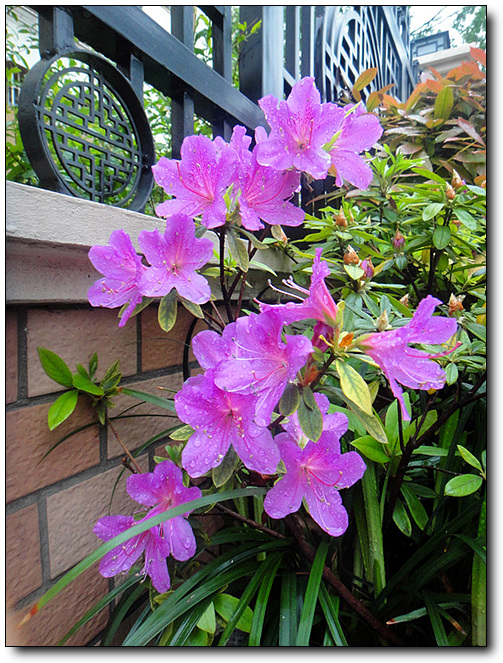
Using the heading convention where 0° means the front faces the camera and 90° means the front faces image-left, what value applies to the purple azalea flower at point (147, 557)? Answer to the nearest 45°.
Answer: approximately 45°

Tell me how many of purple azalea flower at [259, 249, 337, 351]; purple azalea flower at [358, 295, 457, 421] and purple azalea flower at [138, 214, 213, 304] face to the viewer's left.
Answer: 1

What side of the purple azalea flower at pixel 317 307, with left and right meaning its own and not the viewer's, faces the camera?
left
